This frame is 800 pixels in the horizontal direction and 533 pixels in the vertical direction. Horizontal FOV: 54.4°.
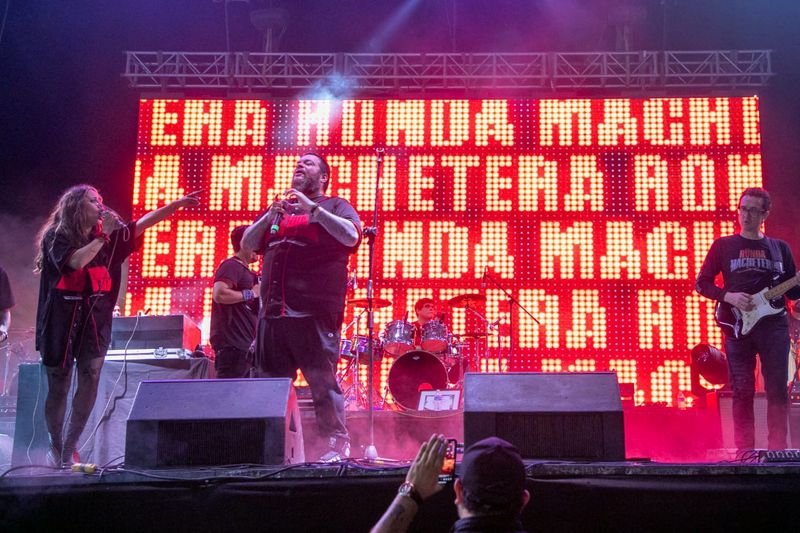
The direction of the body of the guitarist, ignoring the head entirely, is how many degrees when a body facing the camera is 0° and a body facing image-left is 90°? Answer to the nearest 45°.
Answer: approximately 0°

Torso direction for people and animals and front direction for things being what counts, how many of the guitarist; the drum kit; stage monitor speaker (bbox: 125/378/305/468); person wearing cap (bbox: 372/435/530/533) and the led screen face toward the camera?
3

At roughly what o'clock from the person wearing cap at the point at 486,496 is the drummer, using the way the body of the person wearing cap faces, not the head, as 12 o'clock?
The drummer is roughly at 12 o'clock from the person wearing cap.

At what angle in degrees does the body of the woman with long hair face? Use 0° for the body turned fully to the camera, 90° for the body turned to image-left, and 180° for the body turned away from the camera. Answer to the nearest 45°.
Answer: approximately 315°

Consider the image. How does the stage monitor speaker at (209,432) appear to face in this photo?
away from the camera

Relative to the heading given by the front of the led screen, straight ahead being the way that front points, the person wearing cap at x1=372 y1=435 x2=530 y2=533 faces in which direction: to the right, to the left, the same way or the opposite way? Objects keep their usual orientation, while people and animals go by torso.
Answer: the opposite way

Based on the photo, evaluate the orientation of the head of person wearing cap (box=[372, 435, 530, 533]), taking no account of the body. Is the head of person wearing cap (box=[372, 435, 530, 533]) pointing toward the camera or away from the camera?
away from the camera

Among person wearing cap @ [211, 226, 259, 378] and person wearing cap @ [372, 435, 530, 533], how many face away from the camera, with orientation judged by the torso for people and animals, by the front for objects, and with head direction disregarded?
1

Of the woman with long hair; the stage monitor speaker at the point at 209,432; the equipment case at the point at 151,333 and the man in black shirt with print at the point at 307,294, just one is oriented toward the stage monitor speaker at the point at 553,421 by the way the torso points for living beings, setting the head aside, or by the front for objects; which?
the woman with long hair

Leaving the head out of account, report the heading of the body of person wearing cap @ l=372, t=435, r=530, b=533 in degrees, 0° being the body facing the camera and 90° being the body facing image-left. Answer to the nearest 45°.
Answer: approximately 180°

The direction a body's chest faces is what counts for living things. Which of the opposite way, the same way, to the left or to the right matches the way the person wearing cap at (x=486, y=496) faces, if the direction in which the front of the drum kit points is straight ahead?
the opposite way

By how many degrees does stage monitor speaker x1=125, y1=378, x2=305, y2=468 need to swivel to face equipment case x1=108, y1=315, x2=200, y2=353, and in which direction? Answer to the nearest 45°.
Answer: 0° — it already faces it
